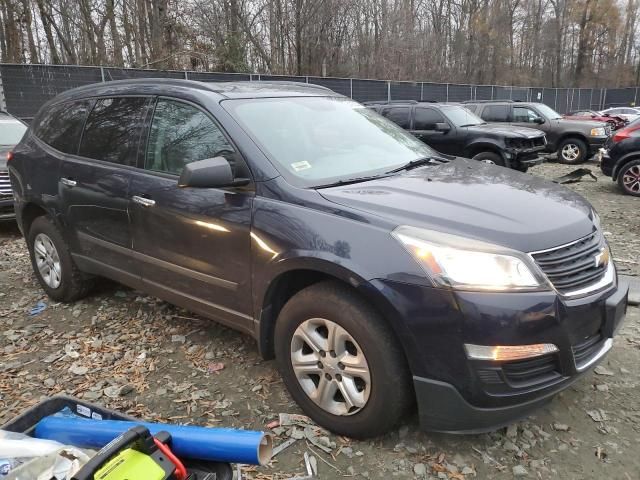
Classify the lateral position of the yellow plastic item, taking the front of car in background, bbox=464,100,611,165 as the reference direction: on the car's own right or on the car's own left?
on the car's own right

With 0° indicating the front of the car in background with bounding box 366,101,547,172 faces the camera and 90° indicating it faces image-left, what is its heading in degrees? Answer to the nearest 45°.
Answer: approximately 315°

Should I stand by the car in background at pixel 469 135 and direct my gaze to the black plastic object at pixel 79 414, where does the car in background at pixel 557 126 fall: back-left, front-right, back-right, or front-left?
back-left

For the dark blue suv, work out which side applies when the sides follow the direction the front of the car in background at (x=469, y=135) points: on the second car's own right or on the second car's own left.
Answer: on the second car's own right

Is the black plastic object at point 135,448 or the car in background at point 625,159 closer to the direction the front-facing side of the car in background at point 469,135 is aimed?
the car in background

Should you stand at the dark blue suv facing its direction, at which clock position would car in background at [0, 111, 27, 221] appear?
The car in background is roughly at 6 o'clock from the dark blue suv.

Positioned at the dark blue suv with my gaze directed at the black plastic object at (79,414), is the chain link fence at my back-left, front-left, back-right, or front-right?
back-right

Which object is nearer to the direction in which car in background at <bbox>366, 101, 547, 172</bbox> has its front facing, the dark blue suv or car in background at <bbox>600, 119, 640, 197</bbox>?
the car in background

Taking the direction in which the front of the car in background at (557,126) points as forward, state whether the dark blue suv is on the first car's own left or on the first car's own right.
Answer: on the first car's own right

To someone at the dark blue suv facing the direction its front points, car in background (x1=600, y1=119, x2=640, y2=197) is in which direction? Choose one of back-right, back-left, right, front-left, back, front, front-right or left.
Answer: left

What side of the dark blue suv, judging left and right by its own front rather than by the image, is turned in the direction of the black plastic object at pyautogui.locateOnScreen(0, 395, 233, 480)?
right

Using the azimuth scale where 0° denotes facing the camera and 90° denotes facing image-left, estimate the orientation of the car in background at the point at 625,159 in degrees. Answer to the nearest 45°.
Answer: approximately 270°
